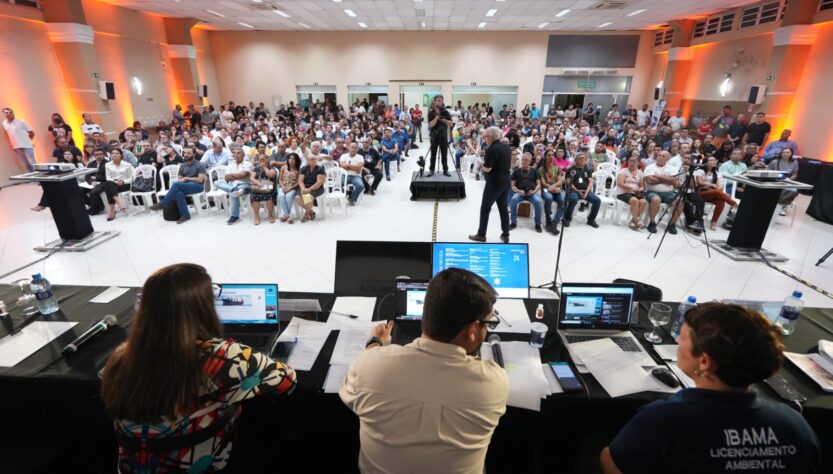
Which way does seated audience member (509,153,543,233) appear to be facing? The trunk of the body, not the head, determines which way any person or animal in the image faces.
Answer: toward the camera

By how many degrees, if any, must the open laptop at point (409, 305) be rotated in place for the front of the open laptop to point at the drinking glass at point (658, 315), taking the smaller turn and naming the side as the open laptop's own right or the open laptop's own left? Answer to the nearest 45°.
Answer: approximately 90° to the open laptop's own left

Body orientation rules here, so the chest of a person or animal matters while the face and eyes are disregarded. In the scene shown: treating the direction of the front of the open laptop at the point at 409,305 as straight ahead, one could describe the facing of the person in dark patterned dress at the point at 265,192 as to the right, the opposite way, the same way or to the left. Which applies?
the same way

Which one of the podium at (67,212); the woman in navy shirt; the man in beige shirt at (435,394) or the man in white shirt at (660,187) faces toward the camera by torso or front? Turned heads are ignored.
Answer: the man in white shirt at (660,187)

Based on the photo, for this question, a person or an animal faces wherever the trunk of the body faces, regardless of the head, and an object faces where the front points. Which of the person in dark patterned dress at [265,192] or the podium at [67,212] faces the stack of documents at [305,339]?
the person in dark patterned dress

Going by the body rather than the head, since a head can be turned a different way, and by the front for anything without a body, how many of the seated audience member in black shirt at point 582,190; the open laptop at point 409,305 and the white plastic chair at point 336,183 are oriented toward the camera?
3

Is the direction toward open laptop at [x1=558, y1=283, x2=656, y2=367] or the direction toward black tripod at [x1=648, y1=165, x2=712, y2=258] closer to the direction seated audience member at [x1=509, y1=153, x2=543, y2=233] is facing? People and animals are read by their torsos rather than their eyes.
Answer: the open laptop

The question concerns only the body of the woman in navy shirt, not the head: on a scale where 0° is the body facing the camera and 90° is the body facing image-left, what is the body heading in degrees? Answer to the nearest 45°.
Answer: approximately 135°

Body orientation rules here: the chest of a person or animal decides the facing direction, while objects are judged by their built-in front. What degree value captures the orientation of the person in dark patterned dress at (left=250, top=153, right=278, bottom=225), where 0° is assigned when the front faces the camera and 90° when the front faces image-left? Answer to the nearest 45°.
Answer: approximately 0°

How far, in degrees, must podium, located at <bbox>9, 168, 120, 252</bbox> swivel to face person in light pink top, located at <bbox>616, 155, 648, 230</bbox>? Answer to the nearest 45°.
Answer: approximately 90° to its right

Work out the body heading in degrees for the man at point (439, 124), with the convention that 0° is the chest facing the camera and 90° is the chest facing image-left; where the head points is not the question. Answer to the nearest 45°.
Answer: approximately 0°

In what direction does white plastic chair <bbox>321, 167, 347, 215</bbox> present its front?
toward the camera

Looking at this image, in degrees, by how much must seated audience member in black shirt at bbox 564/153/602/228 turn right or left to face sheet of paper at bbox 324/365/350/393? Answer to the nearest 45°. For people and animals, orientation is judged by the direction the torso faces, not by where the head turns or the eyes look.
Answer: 0° — they already face it

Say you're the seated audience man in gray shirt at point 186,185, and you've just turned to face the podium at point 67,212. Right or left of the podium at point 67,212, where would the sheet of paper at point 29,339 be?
left

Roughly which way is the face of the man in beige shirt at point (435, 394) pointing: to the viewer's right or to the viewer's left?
to the viewer's right

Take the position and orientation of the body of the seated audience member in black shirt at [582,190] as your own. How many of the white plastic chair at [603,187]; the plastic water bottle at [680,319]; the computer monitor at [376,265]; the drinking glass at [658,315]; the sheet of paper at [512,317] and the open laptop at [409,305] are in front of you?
5

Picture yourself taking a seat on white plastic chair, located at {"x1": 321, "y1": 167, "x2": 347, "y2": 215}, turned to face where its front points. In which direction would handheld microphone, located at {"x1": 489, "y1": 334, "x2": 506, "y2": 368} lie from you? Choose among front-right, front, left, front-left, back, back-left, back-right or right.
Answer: front

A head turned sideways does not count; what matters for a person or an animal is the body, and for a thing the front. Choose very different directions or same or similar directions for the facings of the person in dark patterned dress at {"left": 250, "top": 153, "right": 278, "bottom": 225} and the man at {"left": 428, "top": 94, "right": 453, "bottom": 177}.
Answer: same or similar directions

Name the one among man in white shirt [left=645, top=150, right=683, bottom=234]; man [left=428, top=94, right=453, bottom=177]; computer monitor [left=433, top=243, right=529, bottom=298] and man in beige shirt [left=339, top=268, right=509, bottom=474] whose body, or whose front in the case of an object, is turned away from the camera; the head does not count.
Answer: man in beige shirt [left=339, top=268, right=509, bottom=474]

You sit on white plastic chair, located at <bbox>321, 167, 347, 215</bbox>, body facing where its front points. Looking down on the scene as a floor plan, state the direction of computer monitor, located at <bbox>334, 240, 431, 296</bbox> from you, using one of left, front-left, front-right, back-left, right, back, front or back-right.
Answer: front
